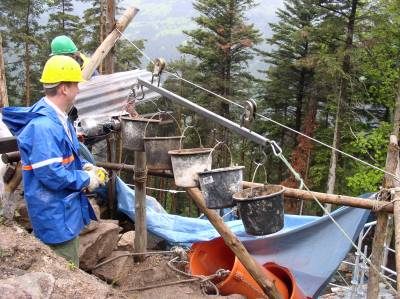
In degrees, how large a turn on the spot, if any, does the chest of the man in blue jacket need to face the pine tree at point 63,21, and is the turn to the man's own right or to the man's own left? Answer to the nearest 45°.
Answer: approximately 90° to the man's own left

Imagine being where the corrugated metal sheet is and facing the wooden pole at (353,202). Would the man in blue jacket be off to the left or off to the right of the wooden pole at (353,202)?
right

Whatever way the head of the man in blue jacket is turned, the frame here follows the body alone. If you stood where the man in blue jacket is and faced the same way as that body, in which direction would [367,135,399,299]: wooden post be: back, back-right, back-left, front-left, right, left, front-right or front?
front

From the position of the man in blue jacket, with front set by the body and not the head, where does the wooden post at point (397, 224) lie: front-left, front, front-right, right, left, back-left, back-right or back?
front

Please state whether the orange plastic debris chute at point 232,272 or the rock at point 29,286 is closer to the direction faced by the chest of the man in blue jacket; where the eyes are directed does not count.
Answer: the orange plastic debris chute

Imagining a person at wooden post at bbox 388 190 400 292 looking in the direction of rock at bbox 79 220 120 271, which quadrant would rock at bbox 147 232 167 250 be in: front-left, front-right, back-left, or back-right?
front-right

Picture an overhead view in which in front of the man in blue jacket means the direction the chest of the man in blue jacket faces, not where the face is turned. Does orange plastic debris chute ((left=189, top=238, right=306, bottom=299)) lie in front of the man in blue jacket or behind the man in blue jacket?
in front

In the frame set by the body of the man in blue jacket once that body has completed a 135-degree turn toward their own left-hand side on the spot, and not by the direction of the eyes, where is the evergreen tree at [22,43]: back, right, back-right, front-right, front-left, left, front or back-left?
front-right

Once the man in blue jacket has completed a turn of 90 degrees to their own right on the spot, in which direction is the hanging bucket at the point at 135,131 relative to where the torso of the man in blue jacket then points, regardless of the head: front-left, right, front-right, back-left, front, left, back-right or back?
back-left

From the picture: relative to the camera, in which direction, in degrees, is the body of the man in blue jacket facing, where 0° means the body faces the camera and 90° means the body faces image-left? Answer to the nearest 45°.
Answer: approximately 270°

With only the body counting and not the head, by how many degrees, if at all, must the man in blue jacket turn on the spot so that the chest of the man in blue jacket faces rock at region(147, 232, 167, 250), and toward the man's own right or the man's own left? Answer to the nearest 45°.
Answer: approximately 45° to the man's own left

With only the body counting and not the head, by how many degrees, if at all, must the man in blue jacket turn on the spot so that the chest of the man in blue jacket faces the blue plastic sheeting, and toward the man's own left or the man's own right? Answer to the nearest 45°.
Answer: approximately 45° to the man's own left

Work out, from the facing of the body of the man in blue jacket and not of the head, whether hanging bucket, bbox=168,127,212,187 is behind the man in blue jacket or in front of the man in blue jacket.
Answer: in front
